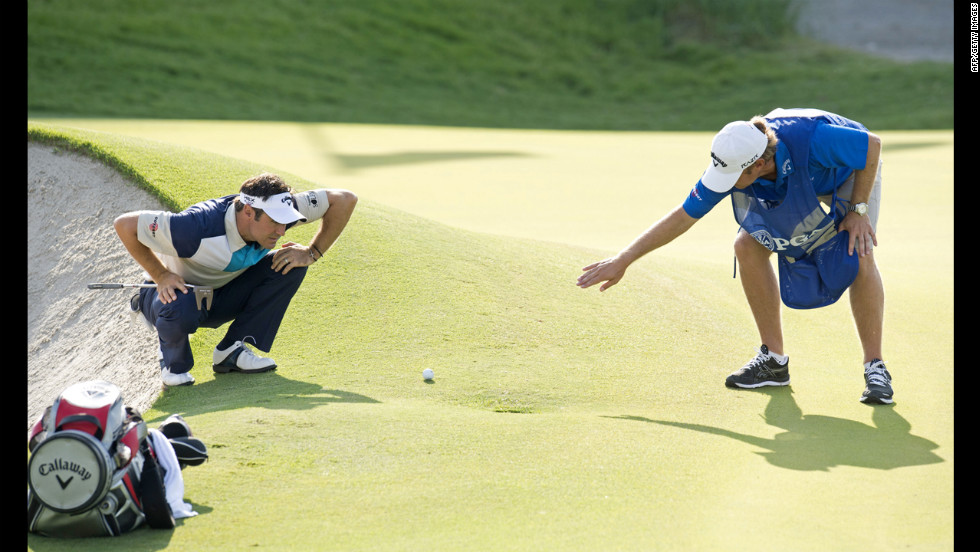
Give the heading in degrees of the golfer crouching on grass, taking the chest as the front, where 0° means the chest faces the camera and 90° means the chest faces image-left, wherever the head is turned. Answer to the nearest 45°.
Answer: approximately 315°

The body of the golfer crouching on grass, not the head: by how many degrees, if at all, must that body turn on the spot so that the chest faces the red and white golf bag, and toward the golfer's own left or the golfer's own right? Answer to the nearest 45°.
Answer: approximately 45° to the golfer's own right

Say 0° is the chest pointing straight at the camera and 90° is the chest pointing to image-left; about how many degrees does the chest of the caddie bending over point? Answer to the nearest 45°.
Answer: approximately 45°

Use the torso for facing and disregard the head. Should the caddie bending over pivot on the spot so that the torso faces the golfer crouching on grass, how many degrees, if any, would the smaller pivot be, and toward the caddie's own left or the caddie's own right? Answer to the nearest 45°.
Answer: approximately 45° to the caddie's own right

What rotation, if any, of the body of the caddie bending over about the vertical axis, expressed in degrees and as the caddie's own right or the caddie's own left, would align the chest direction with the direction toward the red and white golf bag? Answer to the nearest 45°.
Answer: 0° — they already face it
